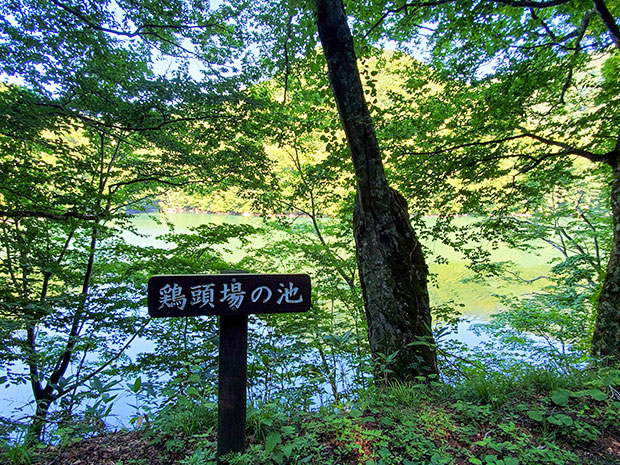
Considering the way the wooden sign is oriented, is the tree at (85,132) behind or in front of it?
behind

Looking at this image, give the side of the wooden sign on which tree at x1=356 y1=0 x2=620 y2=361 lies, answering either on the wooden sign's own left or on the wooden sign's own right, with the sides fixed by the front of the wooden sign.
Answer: on the wooden sign's own left

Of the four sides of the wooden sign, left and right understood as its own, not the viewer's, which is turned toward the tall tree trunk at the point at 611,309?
left

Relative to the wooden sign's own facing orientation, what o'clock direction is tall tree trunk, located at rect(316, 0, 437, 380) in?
The tall tree trunk is roughly at 8 o'clock from the wooden sign.

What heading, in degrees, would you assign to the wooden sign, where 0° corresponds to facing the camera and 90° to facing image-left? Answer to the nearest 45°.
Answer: approximately 0°

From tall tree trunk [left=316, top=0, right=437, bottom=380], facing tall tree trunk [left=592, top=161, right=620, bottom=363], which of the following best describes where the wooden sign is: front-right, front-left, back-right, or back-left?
back-right
